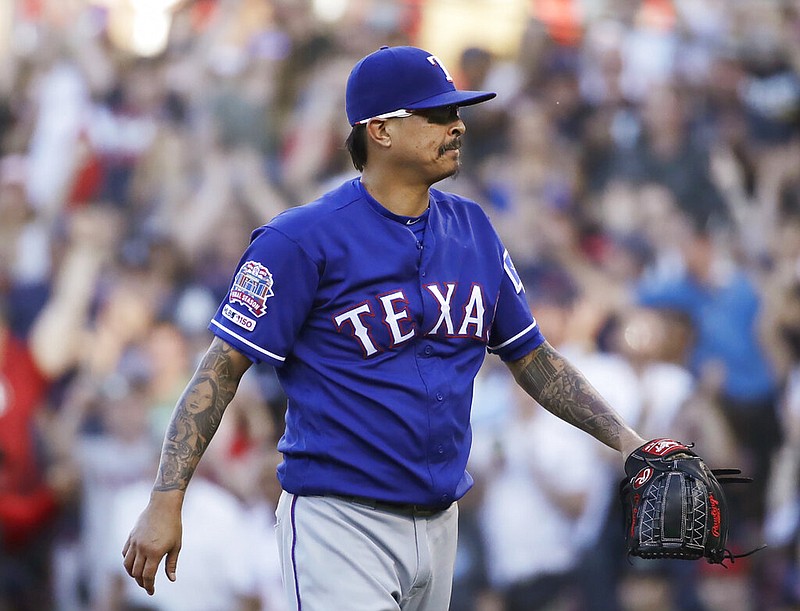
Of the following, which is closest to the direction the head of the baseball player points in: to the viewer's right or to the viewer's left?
to the viewer's right

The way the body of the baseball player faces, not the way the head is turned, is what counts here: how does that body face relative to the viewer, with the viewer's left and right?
facing the viewer and to the right of the viewer
